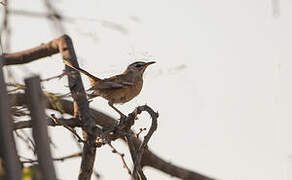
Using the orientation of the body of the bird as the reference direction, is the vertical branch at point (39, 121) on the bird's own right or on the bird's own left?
on the bird's own right

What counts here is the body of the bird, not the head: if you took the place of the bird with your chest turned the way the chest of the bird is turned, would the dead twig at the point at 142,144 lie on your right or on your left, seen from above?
on your right

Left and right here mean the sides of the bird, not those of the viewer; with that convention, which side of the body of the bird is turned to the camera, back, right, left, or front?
right
